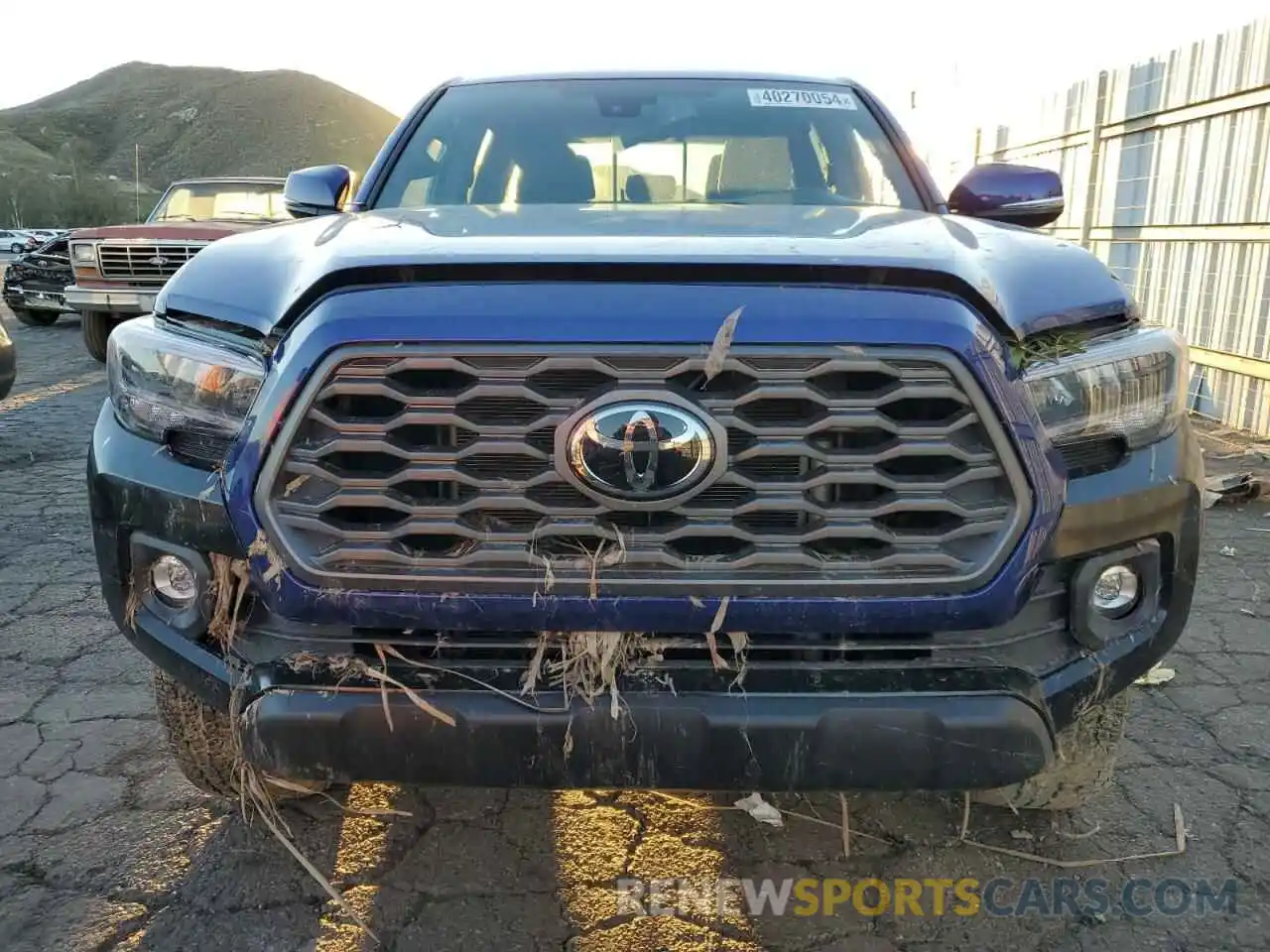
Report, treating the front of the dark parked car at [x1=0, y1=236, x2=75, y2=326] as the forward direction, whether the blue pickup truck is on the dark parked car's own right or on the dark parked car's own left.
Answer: on the dark parked car's own left

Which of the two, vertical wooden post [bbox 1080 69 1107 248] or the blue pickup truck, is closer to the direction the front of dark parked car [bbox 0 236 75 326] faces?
the blue pickup truck

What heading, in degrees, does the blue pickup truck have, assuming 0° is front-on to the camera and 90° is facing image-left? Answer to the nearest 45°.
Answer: approximately 0°

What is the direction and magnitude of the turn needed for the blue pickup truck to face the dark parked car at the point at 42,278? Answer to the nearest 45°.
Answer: approximately 135° to its right

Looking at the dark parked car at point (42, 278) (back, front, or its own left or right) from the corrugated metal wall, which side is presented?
left

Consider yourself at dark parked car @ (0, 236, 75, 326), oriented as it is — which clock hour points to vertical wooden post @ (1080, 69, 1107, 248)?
The vertical wooden post is roughly at 9 o'clock from the dark parked car.

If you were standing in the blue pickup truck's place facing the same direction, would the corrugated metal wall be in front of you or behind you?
behind

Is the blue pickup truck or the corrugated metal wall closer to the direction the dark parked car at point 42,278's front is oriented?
the blue pickup truck

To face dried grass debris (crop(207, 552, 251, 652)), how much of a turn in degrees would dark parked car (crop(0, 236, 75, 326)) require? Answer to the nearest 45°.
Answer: approximately 45° to its left

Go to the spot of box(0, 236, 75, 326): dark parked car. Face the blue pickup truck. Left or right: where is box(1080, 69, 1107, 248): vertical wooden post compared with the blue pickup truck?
left
